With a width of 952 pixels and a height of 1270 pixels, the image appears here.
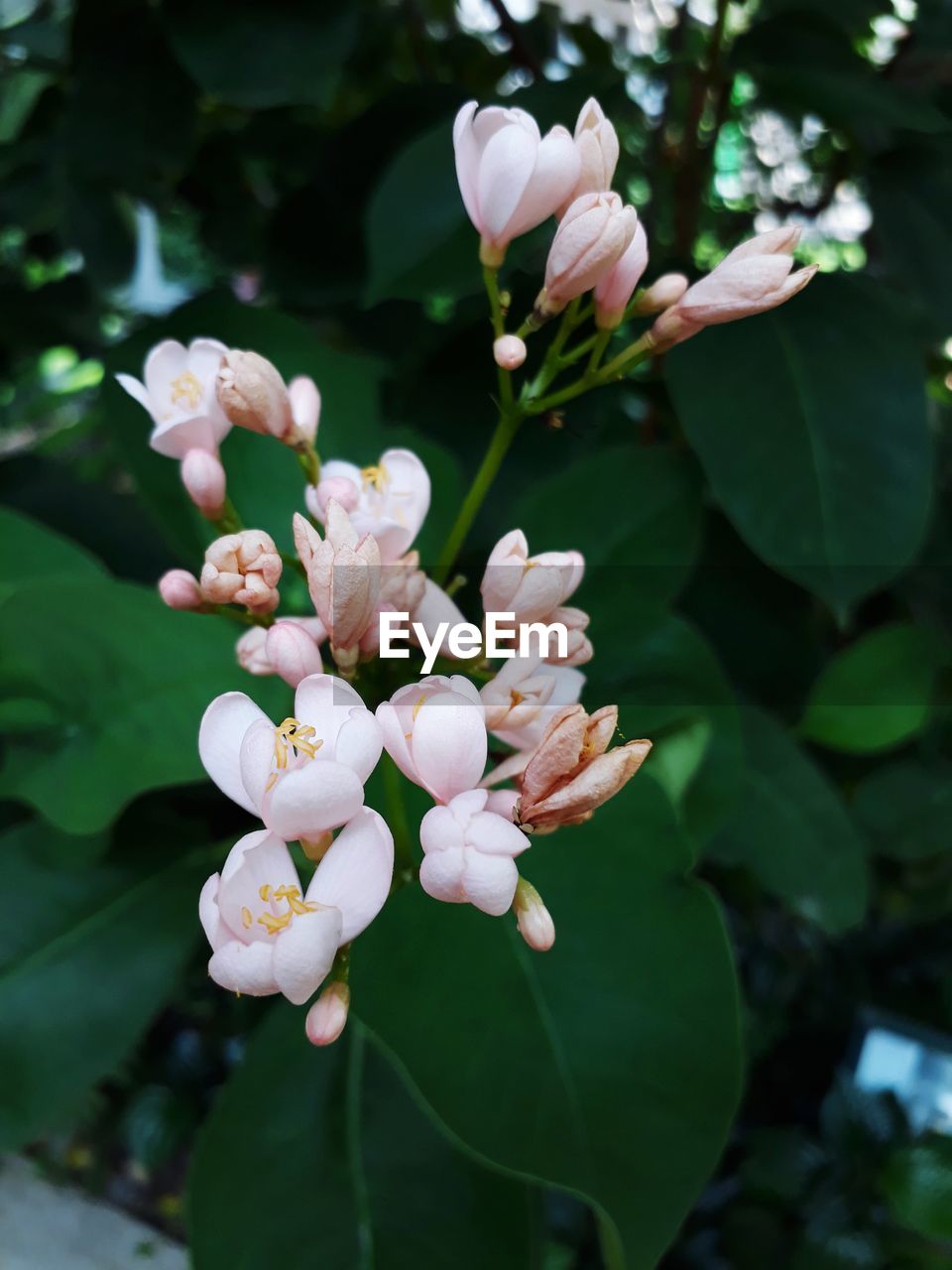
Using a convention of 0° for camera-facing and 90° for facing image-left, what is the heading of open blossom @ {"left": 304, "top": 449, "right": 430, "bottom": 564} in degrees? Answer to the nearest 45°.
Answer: approximately 0°

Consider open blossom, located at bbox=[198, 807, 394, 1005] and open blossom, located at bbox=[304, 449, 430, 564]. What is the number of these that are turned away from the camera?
0

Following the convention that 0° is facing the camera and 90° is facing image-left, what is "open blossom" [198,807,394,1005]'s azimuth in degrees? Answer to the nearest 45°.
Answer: approximately 45°
